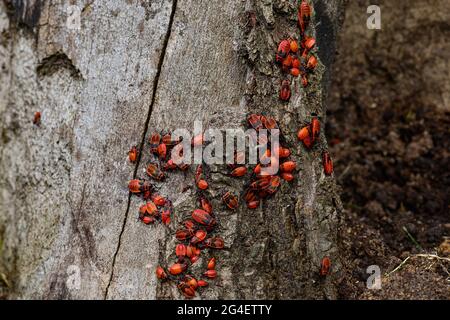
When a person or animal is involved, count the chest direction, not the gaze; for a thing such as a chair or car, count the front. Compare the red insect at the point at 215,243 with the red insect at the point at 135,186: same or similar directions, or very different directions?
very different directions

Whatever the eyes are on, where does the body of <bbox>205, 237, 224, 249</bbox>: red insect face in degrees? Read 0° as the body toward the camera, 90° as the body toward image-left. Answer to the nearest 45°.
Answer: approximately 90°

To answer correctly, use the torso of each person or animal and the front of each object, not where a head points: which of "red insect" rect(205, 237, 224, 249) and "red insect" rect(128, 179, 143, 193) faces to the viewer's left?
"red insect" rect(205, 237, 224, 249)

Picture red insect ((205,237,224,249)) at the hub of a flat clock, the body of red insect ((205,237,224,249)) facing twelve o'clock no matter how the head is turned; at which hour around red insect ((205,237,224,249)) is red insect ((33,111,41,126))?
red insect ((33,111,41,126)) is roughly at 1 o'clock from red insect ((205,237,224,249)).
